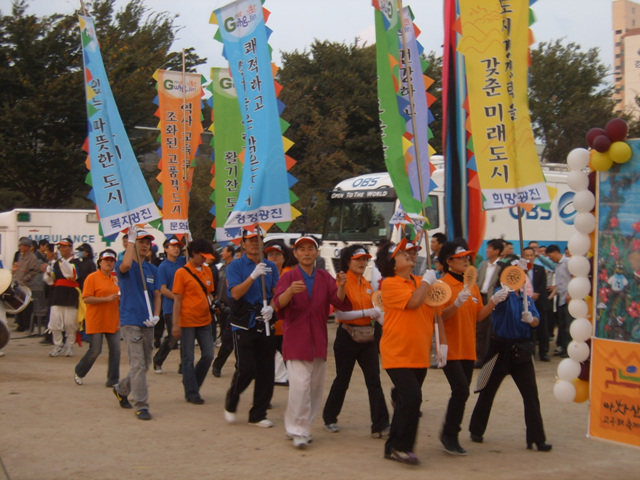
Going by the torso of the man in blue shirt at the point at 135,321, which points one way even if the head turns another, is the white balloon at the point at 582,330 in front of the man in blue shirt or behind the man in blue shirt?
in front

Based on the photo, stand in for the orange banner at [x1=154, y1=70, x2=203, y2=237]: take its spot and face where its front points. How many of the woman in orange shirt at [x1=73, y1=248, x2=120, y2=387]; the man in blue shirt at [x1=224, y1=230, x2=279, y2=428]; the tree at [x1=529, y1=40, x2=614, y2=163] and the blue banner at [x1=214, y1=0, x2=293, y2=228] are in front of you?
3

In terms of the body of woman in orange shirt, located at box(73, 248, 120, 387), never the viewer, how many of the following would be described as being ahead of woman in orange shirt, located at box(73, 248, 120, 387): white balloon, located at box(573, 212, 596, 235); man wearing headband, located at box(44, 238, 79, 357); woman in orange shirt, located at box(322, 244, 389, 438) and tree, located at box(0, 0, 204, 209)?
2

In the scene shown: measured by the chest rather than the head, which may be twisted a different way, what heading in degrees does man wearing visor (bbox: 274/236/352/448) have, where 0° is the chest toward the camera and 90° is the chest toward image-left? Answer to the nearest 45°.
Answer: approximately 0°

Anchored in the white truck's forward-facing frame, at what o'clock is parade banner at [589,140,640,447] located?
The parade banner is roughly at 10 o'clock from the white truck.

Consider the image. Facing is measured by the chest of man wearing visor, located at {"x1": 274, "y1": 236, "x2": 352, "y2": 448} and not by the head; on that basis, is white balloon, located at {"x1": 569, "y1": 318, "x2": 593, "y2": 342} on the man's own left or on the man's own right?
on the man's own left

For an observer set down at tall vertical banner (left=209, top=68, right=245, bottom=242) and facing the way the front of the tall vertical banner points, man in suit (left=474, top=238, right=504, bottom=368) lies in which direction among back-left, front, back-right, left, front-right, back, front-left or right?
left

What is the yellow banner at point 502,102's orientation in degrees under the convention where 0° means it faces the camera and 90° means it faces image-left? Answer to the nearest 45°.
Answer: approximately 0°
